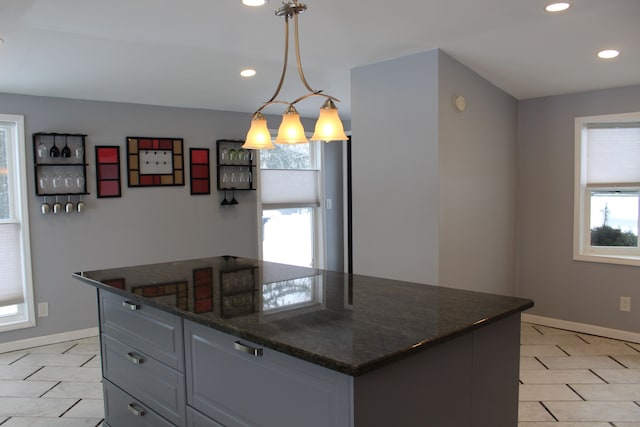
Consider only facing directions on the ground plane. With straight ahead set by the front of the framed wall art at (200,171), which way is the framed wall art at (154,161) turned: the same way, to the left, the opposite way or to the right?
the same way

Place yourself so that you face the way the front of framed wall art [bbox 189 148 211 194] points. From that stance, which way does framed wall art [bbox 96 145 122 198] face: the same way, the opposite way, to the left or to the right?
the same way

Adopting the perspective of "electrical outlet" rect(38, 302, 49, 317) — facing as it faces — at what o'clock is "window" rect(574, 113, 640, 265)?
The window is roughly at 10 o'clock from the electrical outlet.

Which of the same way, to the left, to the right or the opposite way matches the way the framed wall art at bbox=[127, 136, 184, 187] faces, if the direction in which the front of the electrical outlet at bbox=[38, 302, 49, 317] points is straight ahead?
the same way

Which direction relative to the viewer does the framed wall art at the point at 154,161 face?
toward the camera

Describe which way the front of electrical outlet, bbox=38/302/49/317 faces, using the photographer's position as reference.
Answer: facing the viewer

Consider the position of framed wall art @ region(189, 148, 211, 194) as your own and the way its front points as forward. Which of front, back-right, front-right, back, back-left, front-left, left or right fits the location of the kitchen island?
front

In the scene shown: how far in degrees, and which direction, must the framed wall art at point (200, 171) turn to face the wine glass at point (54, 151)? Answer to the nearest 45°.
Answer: approximately 45° to its right

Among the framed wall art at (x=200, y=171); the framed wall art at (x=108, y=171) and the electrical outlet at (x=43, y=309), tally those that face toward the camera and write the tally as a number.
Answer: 3

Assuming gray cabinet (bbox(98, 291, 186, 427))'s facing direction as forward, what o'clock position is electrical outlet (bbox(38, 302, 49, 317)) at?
The electrical outlet is roughly at 4 o'clock from the gray cabinet.

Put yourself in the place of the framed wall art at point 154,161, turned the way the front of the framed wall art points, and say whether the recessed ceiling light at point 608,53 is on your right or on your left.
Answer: on your left

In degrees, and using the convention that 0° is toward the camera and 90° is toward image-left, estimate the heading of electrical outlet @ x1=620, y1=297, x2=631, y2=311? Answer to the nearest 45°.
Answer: approximately 0°

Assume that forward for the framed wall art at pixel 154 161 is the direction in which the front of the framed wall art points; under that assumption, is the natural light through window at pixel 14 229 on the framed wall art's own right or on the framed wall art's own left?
on the framed wall art's own right

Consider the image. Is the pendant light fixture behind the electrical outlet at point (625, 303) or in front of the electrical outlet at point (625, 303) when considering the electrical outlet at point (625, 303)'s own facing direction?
in front

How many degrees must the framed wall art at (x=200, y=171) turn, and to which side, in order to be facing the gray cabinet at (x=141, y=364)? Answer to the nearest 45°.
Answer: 0° — it already faces it

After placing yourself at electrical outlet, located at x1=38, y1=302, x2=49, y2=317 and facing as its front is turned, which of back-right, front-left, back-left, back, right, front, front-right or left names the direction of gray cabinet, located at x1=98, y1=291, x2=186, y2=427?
front

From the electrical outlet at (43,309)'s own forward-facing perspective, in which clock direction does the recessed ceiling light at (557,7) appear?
The recessed ceiling light is roughly at 11 o'clock from the electrical outlet.
